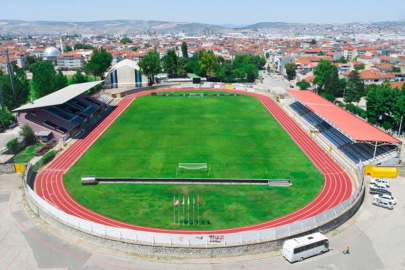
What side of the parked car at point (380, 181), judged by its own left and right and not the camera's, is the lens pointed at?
left

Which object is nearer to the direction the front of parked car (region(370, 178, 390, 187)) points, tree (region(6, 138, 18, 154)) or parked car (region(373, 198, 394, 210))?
the tree

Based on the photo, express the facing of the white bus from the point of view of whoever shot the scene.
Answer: facing away from the viewer and to the right of the viewer

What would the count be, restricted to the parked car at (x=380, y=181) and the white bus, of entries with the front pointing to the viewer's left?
1

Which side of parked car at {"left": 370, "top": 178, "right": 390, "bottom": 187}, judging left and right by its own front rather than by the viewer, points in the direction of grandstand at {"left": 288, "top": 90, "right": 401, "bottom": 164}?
right

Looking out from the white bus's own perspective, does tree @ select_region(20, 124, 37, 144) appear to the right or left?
on its left
